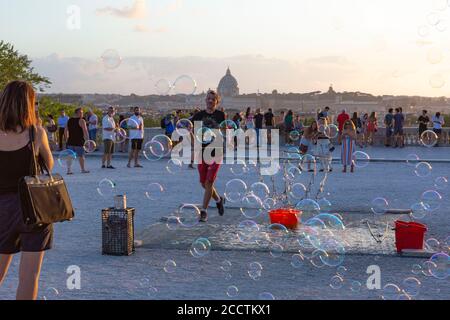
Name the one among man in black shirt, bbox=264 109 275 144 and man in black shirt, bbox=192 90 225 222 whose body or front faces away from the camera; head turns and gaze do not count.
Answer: man in black shirt, bbox=264 109 275 144

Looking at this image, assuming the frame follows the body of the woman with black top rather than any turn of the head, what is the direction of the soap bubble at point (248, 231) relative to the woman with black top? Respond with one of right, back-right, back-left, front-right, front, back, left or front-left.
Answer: front-right

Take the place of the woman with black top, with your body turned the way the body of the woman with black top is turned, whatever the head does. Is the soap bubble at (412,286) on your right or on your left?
on your right

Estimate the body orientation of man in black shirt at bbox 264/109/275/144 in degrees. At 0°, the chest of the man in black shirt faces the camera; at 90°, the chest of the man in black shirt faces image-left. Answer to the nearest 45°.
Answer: approximately 180°

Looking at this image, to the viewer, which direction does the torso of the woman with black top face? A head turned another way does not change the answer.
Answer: away from the camera

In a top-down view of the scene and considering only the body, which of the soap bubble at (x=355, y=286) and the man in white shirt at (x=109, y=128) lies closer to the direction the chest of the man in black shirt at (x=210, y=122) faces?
the soap bubble

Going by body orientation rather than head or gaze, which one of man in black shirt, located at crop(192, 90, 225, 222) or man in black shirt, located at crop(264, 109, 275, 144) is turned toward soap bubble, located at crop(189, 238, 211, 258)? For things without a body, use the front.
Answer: man in black shirt, located at crop(192, 90, 225, 222)

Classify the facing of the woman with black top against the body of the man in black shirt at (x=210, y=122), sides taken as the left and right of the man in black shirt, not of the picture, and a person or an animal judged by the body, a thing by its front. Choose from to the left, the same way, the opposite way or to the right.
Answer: the opposite way

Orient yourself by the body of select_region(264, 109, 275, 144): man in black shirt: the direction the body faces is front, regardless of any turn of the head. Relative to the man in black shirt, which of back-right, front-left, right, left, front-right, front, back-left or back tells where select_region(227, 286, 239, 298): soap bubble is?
back

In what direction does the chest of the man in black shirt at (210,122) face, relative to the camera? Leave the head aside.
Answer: toward the camera
